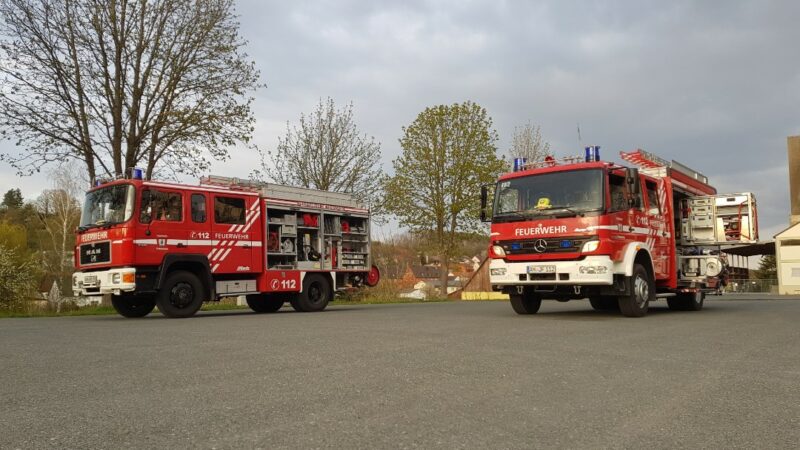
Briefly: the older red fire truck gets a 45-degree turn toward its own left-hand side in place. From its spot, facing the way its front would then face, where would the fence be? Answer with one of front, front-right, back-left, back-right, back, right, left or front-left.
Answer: back-left

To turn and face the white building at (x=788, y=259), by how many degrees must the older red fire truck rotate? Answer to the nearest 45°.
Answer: approximately 180°

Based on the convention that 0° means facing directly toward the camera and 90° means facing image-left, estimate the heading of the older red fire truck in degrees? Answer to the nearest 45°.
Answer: approximately 45°

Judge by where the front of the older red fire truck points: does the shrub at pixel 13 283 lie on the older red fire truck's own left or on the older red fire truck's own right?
on the older red fire truck's own right
